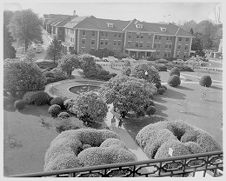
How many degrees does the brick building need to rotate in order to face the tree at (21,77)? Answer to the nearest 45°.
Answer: approximately 45° to its right

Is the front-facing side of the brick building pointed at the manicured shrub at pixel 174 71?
no

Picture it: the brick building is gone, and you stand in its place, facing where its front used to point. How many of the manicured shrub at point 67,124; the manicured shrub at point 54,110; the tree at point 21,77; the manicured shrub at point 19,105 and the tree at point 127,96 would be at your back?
0

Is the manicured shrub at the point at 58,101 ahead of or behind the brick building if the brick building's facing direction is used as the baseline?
ahead

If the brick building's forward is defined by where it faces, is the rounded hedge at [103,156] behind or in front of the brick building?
in front

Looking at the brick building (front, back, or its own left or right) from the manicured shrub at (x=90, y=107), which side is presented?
front

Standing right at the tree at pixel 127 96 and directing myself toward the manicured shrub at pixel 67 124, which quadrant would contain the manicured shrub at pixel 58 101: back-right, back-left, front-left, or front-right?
front-right

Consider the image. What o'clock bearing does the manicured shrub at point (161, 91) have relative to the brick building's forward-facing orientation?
The manicured shrub is roughly at 11 o'clock from the brick building.

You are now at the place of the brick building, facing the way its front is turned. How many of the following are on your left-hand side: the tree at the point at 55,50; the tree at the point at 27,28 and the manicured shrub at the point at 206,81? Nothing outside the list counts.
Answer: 1

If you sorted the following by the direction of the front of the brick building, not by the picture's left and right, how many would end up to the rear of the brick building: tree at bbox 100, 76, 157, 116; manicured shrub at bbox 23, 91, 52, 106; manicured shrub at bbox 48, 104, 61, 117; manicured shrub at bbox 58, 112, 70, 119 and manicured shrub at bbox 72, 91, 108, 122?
0

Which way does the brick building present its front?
toward the camera

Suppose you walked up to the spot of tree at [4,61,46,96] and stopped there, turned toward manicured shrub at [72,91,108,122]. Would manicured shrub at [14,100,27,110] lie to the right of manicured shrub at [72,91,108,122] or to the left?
right

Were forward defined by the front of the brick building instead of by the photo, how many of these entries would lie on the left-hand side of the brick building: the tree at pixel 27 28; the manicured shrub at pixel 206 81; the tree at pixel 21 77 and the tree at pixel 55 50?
1

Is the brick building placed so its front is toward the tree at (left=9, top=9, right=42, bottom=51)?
no

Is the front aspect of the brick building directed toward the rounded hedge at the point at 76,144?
yes
